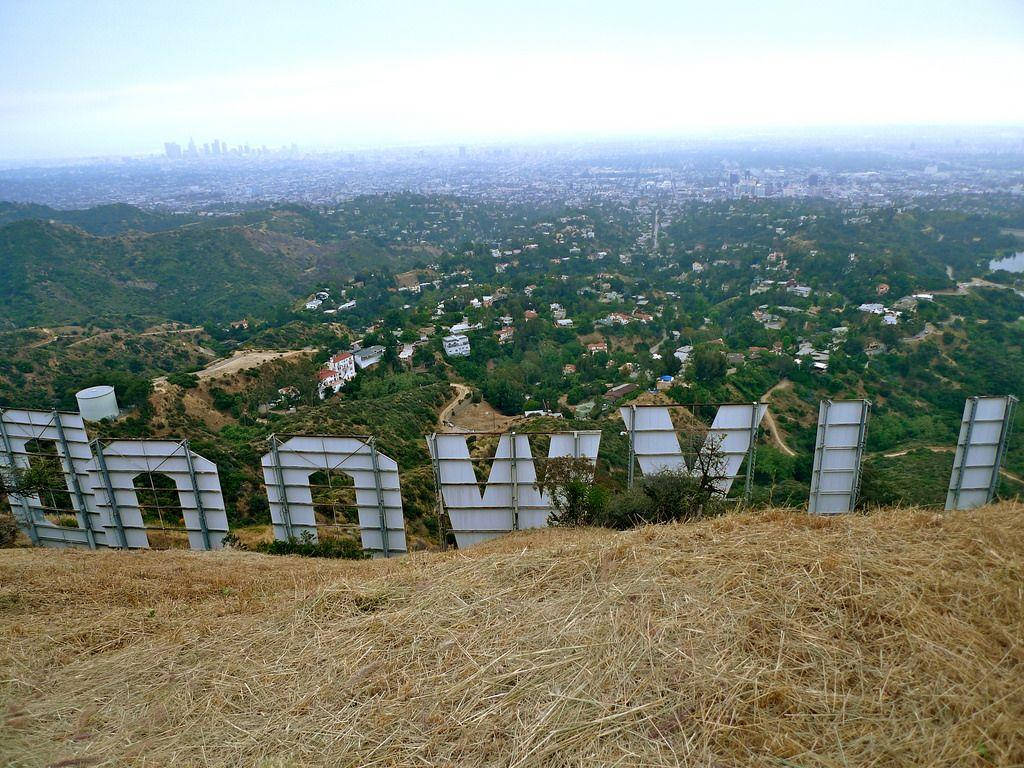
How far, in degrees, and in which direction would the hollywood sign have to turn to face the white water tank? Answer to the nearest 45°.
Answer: approximately 45° to its left

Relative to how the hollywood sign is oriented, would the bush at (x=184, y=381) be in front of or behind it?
in front

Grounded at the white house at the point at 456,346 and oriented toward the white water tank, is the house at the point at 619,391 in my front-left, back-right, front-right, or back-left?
front-left

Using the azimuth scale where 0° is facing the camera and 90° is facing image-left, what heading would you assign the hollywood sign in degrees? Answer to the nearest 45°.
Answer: approximately 180°

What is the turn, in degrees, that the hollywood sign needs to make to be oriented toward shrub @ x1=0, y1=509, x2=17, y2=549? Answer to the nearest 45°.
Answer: approximately 90° to its left

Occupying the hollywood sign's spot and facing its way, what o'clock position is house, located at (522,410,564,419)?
The house is roughly at 12 o'clock from the hollywood sign.

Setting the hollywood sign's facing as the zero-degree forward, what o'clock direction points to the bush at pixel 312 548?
The bush is roughly at 9 o'clock from the hollywood sign.

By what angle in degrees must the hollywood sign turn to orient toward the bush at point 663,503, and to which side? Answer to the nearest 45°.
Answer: approximately 90° to its right

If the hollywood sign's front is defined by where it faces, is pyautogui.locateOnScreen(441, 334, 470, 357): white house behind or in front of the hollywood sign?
in front

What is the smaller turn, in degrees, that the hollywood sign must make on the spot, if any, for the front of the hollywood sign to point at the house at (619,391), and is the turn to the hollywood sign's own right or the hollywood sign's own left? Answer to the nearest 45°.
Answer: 0° — it already faces it

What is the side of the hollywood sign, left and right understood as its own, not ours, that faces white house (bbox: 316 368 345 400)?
front

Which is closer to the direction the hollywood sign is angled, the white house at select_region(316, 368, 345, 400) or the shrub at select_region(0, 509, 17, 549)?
the white house
